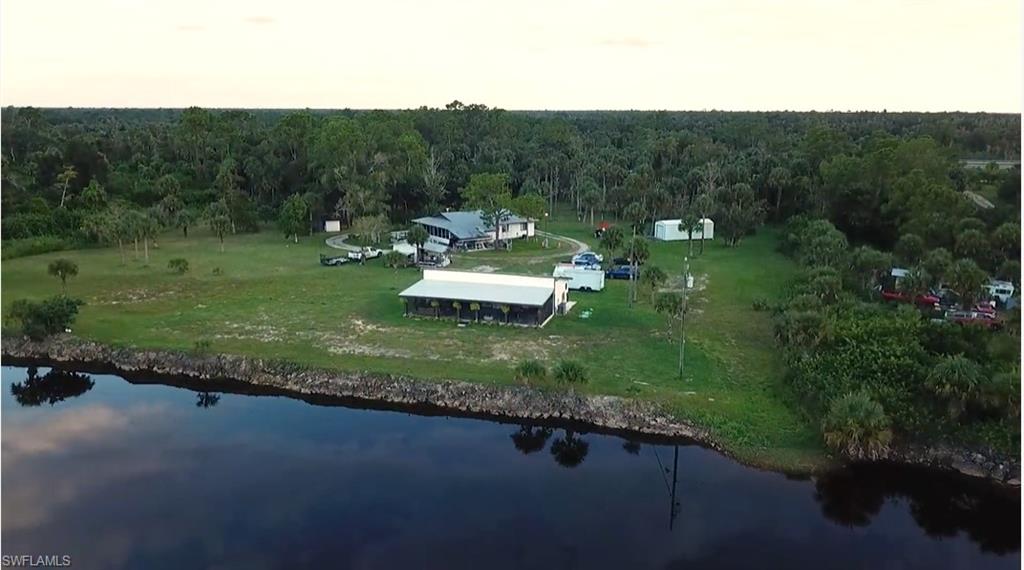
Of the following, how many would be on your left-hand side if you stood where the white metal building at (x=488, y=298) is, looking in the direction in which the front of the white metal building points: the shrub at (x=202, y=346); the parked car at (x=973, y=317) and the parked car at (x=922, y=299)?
2

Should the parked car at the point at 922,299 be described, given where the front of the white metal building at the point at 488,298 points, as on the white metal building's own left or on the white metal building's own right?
on the white metal building's own left

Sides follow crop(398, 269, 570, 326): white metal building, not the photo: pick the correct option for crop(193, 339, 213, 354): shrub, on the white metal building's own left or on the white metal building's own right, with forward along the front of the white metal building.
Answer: on the white metal building's own right

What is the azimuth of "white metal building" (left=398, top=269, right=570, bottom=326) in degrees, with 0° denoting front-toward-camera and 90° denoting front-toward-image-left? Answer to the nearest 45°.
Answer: approximately 0°

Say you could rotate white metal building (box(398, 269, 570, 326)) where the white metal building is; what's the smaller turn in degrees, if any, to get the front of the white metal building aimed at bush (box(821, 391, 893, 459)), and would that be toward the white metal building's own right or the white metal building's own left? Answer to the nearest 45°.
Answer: approximately 45° to the white metal building's own left

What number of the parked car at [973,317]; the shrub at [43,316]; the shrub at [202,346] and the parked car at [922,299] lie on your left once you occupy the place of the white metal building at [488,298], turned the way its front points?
2

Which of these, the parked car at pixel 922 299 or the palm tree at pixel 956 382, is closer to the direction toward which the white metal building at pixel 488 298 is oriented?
the palm tree

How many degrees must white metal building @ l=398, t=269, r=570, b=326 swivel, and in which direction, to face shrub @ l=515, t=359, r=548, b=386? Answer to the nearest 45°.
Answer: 0° — it already faces it

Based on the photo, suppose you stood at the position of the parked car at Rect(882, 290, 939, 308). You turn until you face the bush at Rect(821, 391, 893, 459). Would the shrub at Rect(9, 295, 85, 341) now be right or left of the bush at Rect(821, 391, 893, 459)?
right

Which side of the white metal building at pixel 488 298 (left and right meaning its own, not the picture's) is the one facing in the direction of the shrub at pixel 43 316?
right

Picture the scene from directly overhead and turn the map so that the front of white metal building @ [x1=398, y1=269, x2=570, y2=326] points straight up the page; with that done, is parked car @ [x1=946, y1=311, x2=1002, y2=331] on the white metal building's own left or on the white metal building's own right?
on the white metal building's own left
